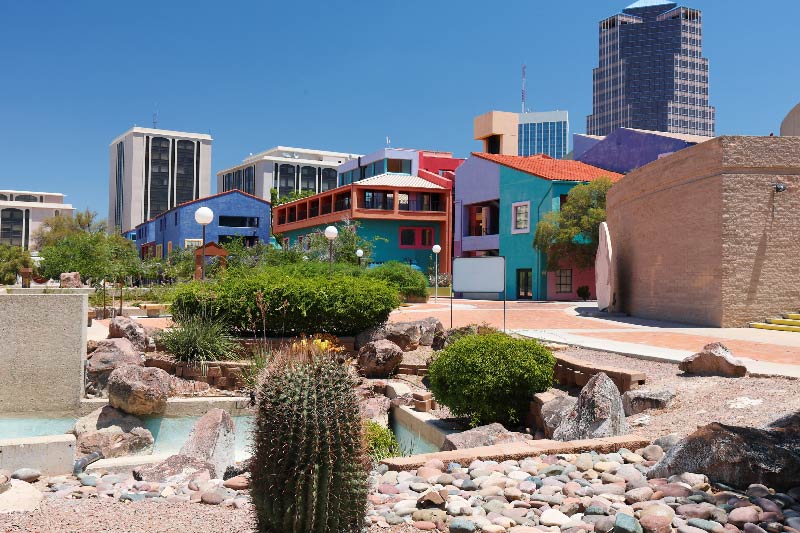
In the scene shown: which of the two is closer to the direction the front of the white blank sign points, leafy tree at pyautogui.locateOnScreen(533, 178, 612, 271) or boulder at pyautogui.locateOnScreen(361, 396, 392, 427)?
the boulder

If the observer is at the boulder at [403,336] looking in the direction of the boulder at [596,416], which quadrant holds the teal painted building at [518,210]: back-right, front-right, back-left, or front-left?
back-left

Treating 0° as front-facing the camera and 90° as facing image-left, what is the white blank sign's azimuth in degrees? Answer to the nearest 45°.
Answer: approximately 0°

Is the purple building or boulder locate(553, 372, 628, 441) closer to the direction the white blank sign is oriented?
the boulder

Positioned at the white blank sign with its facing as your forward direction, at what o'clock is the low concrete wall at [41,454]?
The low concrete wall is roughly at 1 o'clock from the white blank sign.

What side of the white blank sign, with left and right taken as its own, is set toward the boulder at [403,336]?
right

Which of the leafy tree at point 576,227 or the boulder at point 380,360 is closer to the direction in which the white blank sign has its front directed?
the boulder

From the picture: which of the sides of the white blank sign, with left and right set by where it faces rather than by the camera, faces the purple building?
back

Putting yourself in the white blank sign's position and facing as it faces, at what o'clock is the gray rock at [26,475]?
The gray rock is roughly at 1 o'clock from the white blank sign.

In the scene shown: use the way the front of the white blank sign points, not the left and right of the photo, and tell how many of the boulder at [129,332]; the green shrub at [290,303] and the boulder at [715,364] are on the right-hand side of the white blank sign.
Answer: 2

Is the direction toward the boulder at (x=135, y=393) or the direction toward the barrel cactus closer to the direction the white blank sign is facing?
the barrel cactus

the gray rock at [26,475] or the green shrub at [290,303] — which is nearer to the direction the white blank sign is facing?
the gray rock

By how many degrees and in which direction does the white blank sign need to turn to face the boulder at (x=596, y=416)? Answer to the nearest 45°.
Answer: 0° — it already faces it

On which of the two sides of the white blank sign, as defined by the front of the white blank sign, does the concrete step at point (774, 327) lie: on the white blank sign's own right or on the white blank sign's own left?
on the white blank sign's own left

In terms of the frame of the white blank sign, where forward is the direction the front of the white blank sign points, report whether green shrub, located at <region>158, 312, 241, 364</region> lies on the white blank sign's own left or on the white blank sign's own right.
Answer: on the white blank sign's own right

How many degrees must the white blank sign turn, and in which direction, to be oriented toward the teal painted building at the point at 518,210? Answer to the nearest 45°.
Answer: approximately 180°
